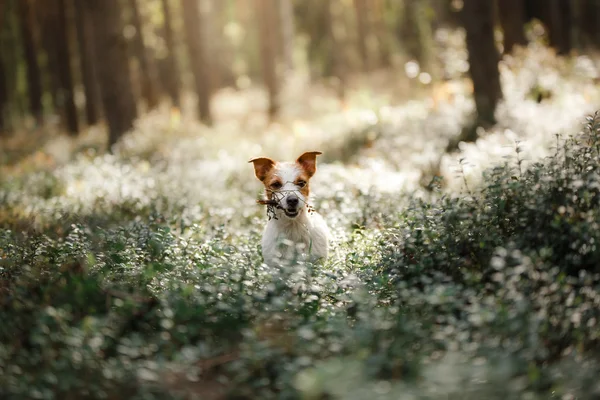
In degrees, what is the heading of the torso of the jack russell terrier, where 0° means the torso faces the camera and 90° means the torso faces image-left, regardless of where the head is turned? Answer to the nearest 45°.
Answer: approximately 0°
